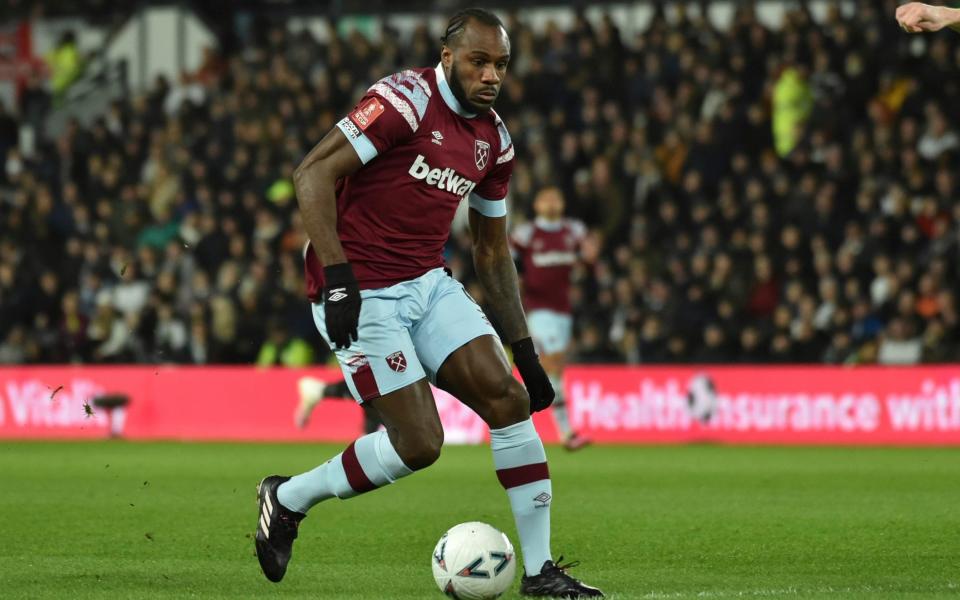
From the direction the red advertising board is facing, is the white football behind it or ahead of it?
ahead

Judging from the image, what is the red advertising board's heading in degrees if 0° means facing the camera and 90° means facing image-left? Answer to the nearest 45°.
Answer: approximately 0°

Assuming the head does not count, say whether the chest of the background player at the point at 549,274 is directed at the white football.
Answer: yes

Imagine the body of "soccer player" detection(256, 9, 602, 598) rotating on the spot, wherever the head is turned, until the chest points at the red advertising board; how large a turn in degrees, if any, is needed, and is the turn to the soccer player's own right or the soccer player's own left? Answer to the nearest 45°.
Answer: approximately 135° to the soccer player's own left

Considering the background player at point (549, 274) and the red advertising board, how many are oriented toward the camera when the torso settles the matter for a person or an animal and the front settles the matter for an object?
2

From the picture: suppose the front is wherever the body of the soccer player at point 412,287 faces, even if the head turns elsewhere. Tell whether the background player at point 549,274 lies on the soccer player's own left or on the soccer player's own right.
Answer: on the soccer player's own left

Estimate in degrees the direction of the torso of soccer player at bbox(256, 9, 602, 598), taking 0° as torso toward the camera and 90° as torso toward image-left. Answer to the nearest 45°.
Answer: approximately 315°

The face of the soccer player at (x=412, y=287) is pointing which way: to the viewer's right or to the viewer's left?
to the viewer's right
